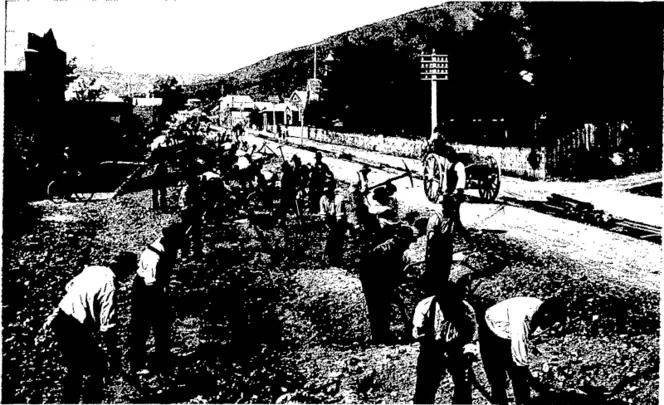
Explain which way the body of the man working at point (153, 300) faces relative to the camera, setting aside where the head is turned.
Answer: to the viewer's right

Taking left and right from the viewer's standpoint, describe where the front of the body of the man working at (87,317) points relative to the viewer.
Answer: facing to the right of the viewer

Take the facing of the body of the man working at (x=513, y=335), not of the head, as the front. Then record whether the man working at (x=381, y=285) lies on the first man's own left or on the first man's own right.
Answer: on the first man's own left

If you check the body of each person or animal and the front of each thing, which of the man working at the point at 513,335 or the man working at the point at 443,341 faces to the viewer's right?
the man working at the point at 513,335

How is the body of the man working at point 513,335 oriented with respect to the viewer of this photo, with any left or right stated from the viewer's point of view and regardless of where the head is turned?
facing to the right of the viewer

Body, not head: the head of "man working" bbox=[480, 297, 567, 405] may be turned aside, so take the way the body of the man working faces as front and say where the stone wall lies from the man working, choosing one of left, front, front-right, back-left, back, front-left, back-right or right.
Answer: left

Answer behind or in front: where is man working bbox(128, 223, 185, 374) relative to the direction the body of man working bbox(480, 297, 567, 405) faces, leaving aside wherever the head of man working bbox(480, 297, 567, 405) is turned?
behind

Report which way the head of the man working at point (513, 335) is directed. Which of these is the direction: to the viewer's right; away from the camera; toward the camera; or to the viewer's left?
to the viewer's right
